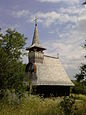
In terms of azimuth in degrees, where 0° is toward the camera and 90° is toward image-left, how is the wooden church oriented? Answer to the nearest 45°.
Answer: approximately 45°
